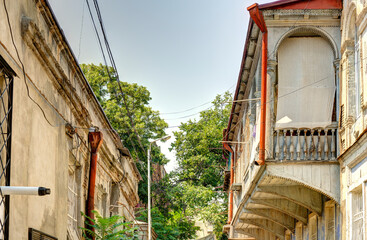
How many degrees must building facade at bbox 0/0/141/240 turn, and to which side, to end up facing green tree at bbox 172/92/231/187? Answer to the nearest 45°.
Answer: approximately 90° to its left

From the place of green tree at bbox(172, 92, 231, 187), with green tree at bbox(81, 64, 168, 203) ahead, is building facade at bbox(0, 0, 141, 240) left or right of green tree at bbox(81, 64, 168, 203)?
left

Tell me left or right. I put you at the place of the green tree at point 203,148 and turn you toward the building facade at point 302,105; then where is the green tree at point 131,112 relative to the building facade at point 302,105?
right

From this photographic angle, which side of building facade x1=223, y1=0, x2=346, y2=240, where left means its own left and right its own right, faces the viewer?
left

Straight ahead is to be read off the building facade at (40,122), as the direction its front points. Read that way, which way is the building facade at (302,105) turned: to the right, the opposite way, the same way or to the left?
the opposite way

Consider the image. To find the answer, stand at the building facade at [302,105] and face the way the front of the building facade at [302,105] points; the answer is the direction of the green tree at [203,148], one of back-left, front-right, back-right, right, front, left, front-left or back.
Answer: right

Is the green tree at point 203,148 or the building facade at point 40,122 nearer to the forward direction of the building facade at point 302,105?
the building facade

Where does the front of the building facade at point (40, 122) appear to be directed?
to the viewer's right

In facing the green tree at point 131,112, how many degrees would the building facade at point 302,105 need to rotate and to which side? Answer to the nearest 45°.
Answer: approximately 90° to its right

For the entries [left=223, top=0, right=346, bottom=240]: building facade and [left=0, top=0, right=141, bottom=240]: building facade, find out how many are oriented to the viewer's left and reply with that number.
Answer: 1

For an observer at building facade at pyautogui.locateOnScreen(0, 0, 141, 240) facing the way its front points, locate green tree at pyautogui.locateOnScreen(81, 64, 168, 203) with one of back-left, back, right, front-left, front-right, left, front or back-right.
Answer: left

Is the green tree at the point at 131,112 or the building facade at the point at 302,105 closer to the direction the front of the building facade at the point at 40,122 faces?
the building facade

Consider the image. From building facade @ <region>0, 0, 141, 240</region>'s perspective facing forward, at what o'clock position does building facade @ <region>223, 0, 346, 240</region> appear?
building facade @ <region>223, 0, 346, 240</region> is roughly at 11 o'clock from building facade @ <region>0, 0, 141, 240</region>.
